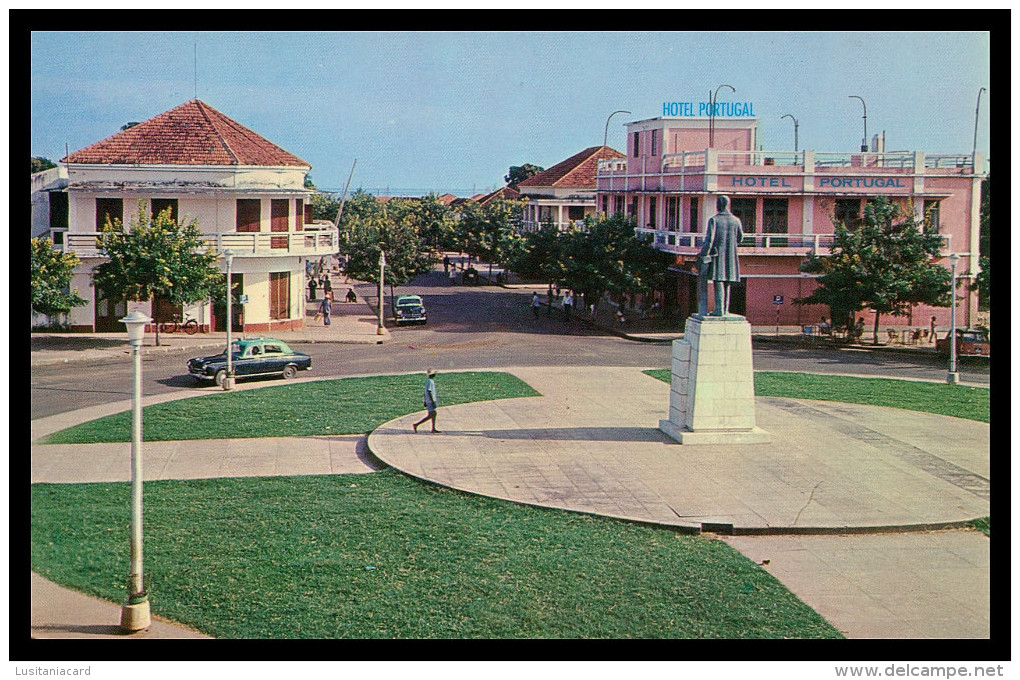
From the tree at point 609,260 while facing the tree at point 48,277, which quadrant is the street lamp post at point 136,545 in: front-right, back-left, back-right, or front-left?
front-left

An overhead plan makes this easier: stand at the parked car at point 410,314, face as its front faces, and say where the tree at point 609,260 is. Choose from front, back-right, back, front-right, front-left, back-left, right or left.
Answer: left

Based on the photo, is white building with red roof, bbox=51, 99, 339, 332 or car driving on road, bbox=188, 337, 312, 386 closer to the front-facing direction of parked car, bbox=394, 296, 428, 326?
the car driving on road

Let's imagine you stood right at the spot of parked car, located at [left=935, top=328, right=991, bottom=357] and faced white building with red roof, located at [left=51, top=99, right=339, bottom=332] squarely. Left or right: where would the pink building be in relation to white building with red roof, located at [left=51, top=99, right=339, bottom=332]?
right

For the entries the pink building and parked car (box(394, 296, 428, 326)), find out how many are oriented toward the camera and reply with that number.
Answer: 2

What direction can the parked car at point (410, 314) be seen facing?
toward the camera

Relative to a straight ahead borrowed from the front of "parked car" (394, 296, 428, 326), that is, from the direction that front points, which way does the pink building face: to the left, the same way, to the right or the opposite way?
the same way

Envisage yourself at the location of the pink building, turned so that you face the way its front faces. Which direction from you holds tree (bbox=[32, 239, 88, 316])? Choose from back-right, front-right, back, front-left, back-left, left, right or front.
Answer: front-right

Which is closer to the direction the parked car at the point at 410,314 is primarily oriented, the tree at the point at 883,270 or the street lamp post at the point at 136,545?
the street lamp post

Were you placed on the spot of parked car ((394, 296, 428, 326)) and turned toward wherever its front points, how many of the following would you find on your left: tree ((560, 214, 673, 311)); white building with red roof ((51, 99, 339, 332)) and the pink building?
2

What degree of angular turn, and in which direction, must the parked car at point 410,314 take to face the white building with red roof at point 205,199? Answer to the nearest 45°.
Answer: approximately 45° to its right

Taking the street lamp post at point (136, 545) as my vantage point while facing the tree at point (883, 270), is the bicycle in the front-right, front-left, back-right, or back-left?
front-left

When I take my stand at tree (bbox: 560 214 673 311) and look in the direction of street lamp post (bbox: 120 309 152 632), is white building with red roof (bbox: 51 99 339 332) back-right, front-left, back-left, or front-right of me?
front-right

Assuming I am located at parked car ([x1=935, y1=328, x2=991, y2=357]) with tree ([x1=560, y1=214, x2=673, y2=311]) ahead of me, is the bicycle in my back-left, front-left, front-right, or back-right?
front-left

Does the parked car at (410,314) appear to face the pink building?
no

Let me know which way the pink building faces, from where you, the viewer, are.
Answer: facing the viewer
